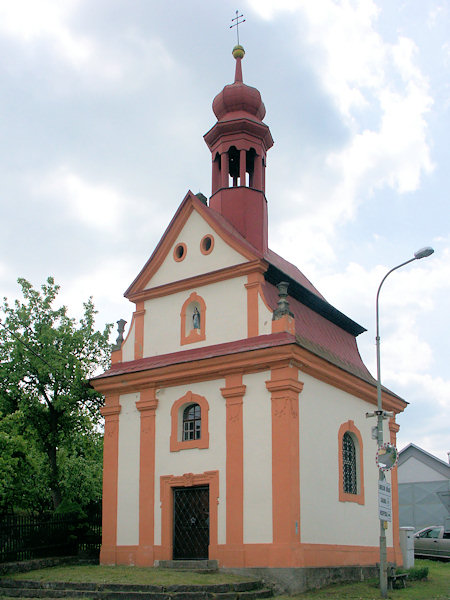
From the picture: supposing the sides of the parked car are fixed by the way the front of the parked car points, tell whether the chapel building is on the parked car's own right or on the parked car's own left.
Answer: on the parked car's own left

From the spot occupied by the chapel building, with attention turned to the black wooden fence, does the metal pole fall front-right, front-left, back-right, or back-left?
back-left

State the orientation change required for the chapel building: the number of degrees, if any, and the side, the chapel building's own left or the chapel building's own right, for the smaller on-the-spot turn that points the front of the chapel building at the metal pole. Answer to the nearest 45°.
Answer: approximately 90° to the chapel building's own left

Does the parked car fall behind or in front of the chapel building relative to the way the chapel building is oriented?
behind

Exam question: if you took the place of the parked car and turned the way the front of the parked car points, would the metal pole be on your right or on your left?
on your left

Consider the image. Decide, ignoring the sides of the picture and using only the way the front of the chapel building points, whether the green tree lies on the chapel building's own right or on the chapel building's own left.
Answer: on the chapel building's own right

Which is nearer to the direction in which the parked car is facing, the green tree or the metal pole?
the green tree

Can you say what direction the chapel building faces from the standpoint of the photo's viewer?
facing the viewer and to the left of the viewer

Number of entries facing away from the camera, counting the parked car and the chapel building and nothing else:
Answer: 0

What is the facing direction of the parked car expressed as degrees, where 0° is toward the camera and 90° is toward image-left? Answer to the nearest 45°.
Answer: approximately 90°

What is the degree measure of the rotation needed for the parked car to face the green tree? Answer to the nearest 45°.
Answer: approximately 45° to its left

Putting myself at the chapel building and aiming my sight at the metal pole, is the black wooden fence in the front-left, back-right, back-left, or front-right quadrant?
back-right
